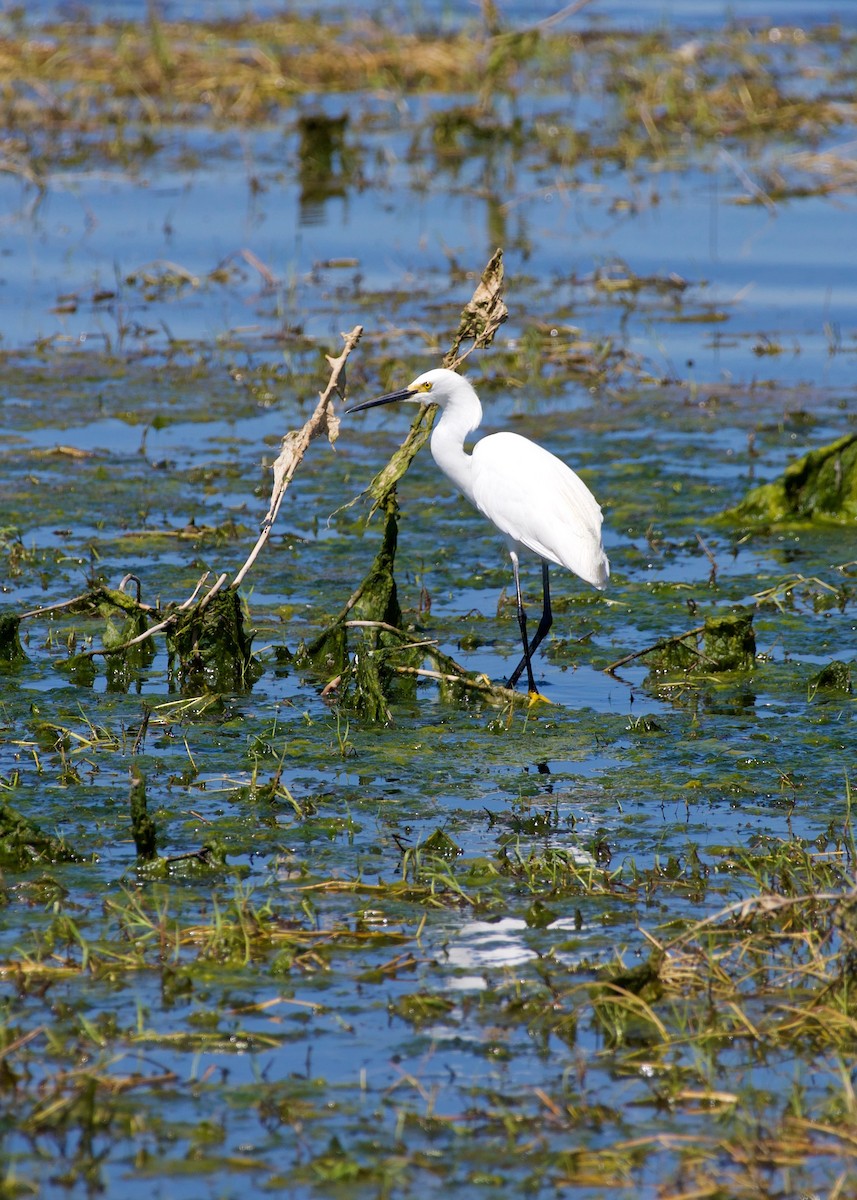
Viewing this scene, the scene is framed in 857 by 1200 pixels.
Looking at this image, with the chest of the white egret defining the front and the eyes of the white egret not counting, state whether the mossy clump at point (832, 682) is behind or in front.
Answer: behind

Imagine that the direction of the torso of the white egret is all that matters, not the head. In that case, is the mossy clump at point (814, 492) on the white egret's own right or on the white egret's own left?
on the white egret's own right

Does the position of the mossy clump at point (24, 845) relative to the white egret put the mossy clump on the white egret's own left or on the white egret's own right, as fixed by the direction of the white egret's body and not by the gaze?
on the white egret's own left

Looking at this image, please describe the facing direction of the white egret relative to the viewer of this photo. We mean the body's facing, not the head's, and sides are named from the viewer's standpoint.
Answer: facing to the left of the viewer
